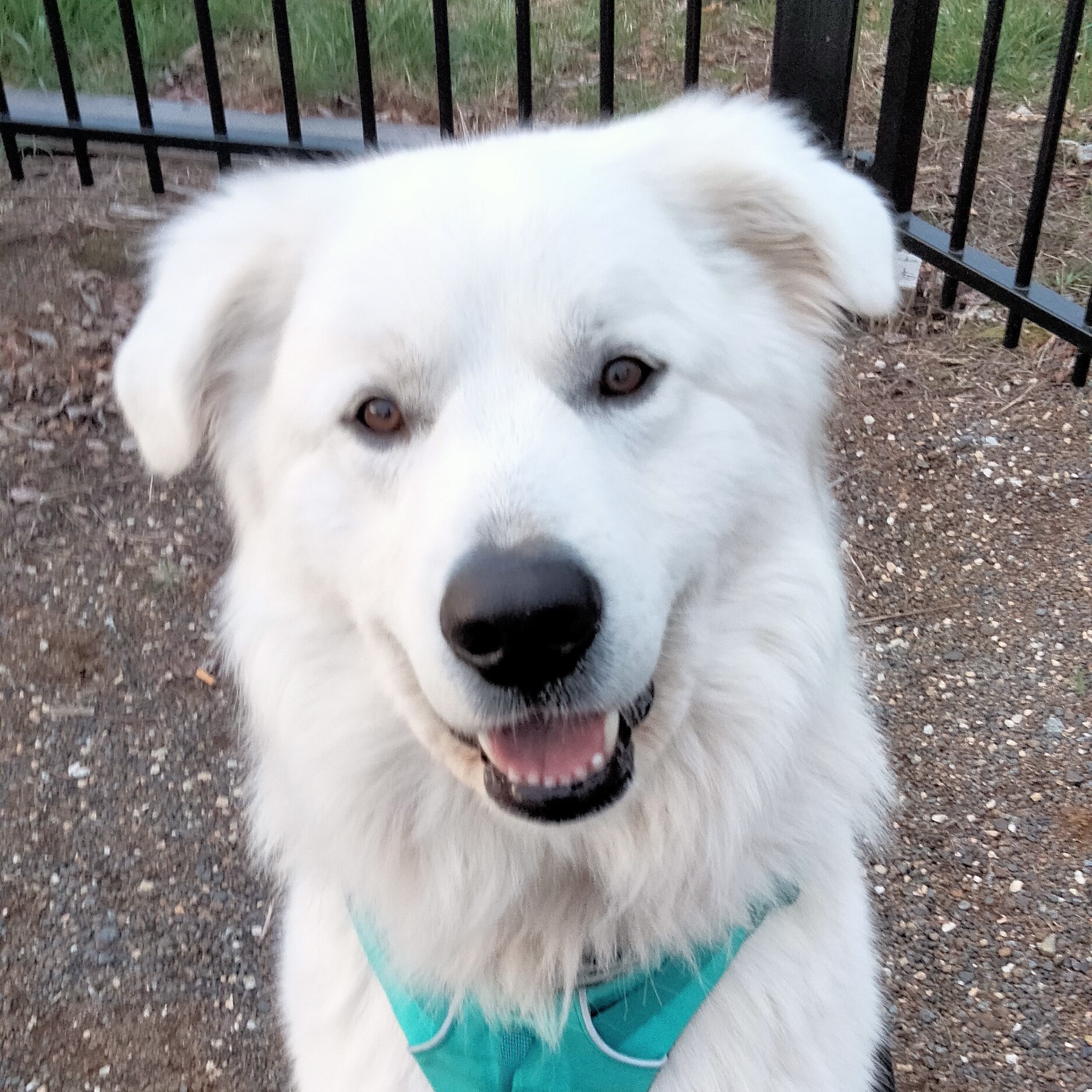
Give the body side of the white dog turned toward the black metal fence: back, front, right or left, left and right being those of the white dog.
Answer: back

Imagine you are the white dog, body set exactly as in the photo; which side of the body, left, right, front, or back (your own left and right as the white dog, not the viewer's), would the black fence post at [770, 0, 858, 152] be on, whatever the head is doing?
back

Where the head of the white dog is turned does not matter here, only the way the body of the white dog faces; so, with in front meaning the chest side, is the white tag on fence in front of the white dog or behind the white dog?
behind

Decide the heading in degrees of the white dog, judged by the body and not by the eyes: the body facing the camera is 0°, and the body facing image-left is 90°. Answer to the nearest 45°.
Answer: approximately 0°
